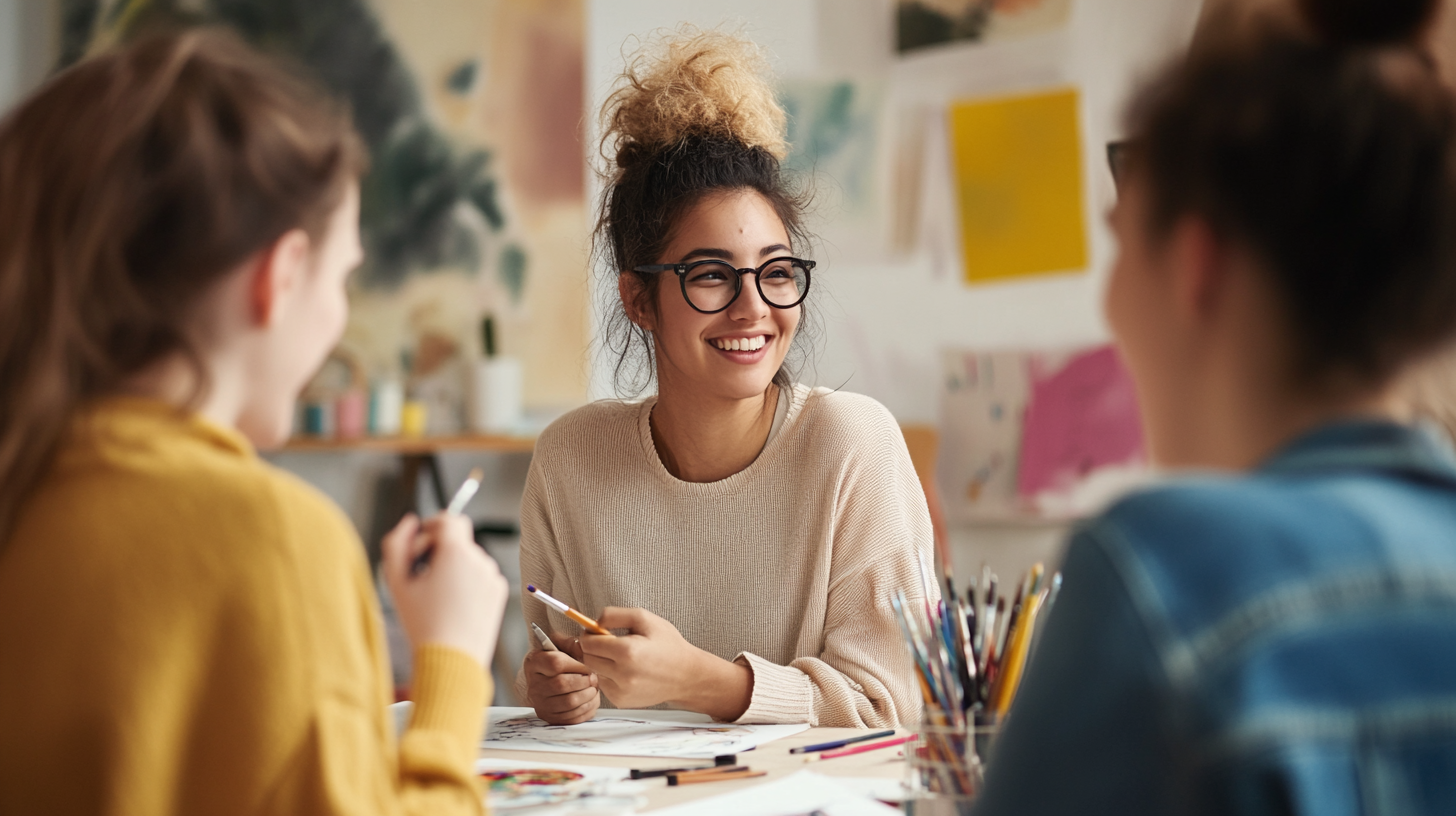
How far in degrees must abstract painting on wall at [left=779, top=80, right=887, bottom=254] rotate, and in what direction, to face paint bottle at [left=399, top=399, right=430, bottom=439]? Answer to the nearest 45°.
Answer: approximately 90° to its right

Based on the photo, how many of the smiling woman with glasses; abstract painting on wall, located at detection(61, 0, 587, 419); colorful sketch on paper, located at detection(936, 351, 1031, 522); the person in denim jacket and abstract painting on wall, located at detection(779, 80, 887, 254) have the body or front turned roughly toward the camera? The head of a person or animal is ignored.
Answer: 4

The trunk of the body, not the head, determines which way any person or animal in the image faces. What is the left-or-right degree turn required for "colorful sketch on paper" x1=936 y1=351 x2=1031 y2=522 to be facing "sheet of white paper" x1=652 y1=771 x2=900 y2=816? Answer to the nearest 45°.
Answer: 0° — it already faces it

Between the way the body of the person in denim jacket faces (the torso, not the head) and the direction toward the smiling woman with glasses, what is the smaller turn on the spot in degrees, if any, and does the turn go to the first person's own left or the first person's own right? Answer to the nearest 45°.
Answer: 0° — they already face them

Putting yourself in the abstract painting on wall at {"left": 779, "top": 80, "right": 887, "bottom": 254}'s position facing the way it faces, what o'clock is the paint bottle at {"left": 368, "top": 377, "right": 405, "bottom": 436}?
The paint bottle is roughly at 3 o'clock from the abstract painting on wall.

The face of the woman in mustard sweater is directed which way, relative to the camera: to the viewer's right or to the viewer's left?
to the viewer's right

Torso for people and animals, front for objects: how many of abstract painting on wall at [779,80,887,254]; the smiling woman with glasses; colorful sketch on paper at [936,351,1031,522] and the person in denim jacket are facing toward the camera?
3

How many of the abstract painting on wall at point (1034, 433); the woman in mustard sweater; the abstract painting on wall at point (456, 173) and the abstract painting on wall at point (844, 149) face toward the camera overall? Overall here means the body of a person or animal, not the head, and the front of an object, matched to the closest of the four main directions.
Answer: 3

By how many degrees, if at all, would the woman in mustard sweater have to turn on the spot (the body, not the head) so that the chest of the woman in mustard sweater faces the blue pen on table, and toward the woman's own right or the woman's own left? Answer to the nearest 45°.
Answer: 0° — they already face it

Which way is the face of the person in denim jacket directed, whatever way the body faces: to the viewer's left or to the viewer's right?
to the viewer's left

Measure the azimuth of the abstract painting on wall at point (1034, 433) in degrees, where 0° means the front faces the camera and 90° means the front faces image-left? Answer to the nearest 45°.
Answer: approximately 0°

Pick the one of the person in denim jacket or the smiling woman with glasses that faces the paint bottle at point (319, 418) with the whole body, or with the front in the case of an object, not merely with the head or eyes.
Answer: the person in denim jacket

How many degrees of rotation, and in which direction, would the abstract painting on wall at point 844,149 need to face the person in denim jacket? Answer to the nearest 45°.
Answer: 0° — it already faces them
